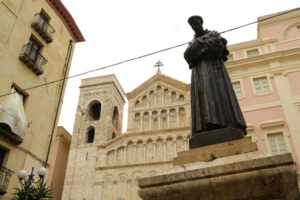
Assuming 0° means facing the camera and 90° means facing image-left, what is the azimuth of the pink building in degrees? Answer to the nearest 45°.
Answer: approximately 45°

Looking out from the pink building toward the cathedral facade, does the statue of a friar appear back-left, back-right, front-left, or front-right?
back-left

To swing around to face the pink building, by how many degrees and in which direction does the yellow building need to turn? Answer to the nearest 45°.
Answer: approximately 45° to its left

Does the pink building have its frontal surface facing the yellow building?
yes

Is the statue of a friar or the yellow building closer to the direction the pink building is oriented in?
the yellow building

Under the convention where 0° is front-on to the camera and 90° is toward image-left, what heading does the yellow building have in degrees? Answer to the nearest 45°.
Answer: approximately 315°

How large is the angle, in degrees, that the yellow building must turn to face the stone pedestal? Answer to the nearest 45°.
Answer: approximately 45° to its right

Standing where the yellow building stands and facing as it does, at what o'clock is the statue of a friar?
The statue of a friar is roughly at 1 o'clock from the yellow building.

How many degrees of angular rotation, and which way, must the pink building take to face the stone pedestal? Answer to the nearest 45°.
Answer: approximately 45° to its left
